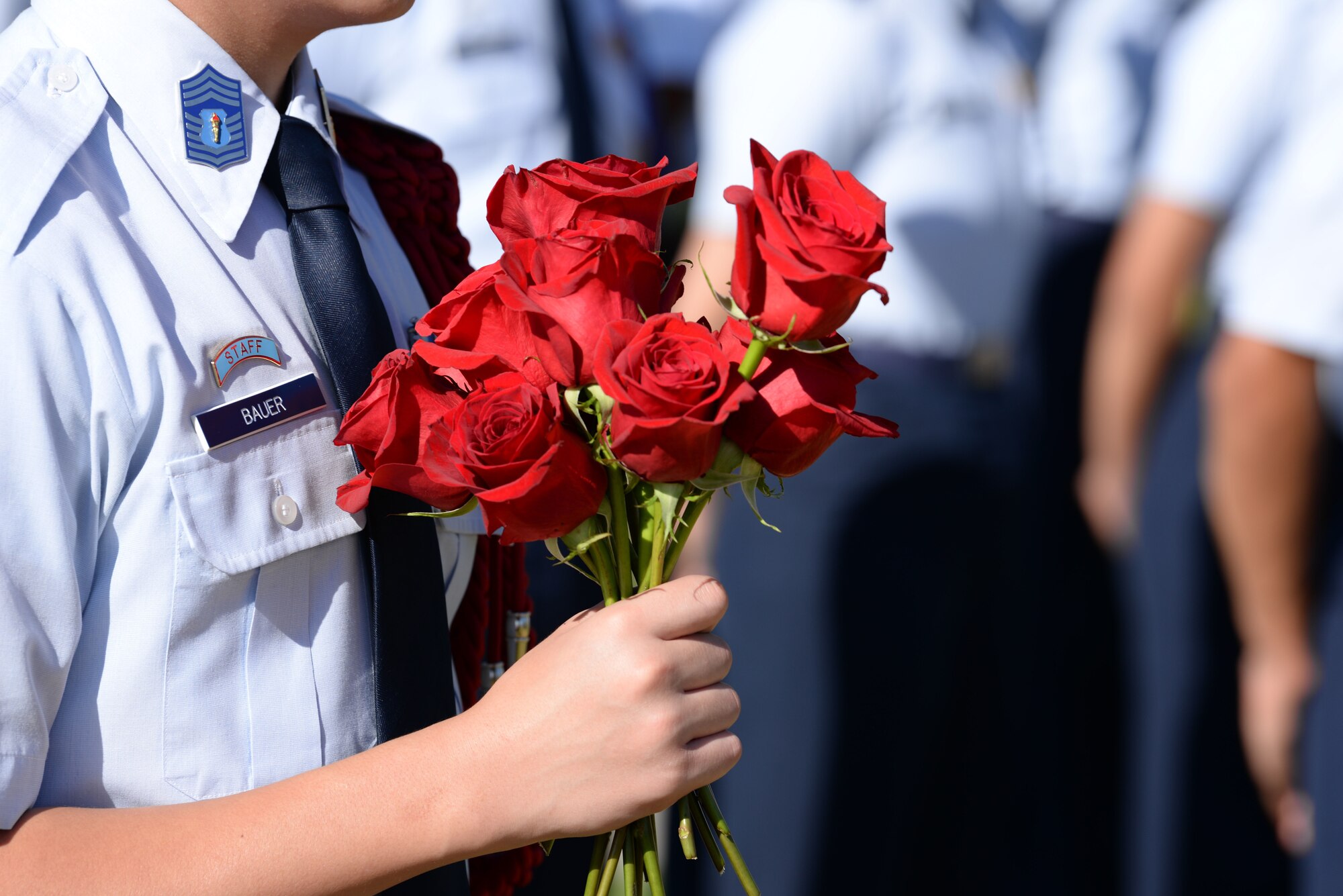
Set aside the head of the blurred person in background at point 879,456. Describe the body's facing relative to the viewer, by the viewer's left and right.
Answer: facing the viewer and to the right of the viewer

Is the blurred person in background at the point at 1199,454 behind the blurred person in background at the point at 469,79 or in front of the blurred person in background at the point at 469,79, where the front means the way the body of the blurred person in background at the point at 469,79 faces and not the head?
in front

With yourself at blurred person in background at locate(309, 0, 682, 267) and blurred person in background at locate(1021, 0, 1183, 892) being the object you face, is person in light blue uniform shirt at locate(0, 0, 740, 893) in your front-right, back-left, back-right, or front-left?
back-right

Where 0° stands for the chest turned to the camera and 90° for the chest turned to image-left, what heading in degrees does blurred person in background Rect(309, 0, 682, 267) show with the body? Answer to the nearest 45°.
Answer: approximately 315°

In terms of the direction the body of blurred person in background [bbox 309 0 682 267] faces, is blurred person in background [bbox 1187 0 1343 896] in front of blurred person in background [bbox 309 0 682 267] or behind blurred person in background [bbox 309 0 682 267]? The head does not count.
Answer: in front

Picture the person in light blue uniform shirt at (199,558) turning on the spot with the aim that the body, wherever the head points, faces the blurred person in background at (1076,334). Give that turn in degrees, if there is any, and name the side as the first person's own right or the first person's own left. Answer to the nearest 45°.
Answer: approximately 90° to the first person's own left

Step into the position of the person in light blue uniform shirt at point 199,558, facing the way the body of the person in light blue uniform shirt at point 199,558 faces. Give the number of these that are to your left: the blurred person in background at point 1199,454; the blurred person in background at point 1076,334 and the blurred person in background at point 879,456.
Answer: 3

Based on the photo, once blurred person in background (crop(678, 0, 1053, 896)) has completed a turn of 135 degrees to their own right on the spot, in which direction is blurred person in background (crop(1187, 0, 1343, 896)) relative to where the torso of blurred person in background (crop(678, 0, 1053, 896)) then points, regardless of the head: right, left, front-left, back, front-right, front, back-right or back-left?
back

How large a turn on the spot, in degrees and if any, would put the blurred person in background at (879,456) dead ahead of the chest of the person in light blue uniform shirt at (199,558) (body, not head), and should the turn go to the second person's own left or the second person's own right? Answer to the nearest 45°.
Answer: approximately 90° to the second person's own left

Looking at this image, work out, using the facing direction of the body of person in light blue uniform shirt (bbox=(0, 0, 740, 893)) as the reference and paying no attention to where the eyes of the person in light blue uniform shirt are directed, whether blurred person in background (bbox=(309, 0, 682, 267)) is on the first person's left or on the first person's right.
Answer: on the first person's left
